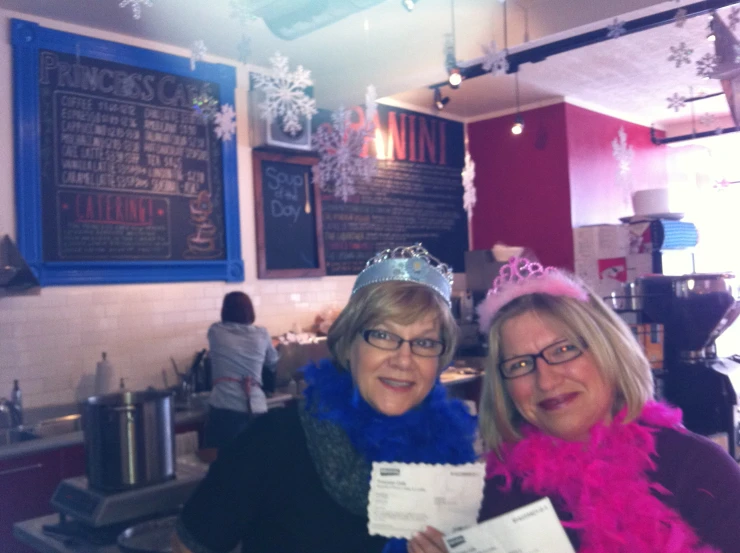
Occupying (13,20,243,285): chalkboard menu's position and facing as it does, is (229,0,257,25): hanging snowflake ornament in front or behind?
in front

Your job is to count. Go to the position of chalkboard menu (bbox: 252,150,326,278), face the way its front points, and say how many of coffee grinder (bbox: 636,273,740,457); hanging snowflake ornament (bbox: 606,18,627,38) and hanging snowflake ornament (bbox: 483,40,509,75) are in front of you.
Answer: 3

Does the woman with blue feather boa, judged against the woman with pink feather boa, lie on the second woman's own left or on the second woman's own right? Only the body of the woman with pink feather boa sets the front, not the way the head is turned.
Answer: on the second woman's own right

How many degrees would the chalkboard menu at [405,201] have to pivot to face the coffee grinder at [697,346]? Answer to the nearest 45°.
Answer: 0° — it already faces it

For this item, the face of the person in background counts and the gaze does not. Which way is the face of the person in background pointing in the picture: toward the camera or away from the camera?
away from the camera

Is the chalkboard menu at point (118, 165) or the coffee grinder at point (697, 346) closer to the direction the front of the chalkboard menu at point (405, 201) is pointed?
the coffee grinder

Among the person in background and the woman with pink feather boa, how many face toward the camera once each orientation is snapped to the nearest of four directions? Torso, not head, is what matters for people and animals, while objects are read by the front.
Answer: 1

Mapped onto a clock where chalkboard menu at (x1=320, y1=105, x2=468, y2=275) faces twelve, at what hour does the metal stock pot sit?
The metal stock pot is roughly at 2 o'clock from the chalkboard menu.

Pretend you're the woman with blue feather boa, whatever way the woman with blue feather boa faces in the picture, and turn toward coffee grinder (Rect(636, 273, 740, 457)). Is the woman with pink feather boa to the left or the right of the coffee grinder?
right

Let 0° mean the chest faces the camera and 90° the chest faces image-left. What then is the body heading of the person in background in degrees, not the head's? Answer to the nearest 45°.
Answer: approximately 180°

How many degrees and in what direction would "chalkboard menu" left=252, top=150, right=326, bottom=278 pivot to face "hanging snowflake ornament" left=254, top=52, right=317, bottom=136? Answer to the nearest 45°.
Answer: approximately 45° to its right
